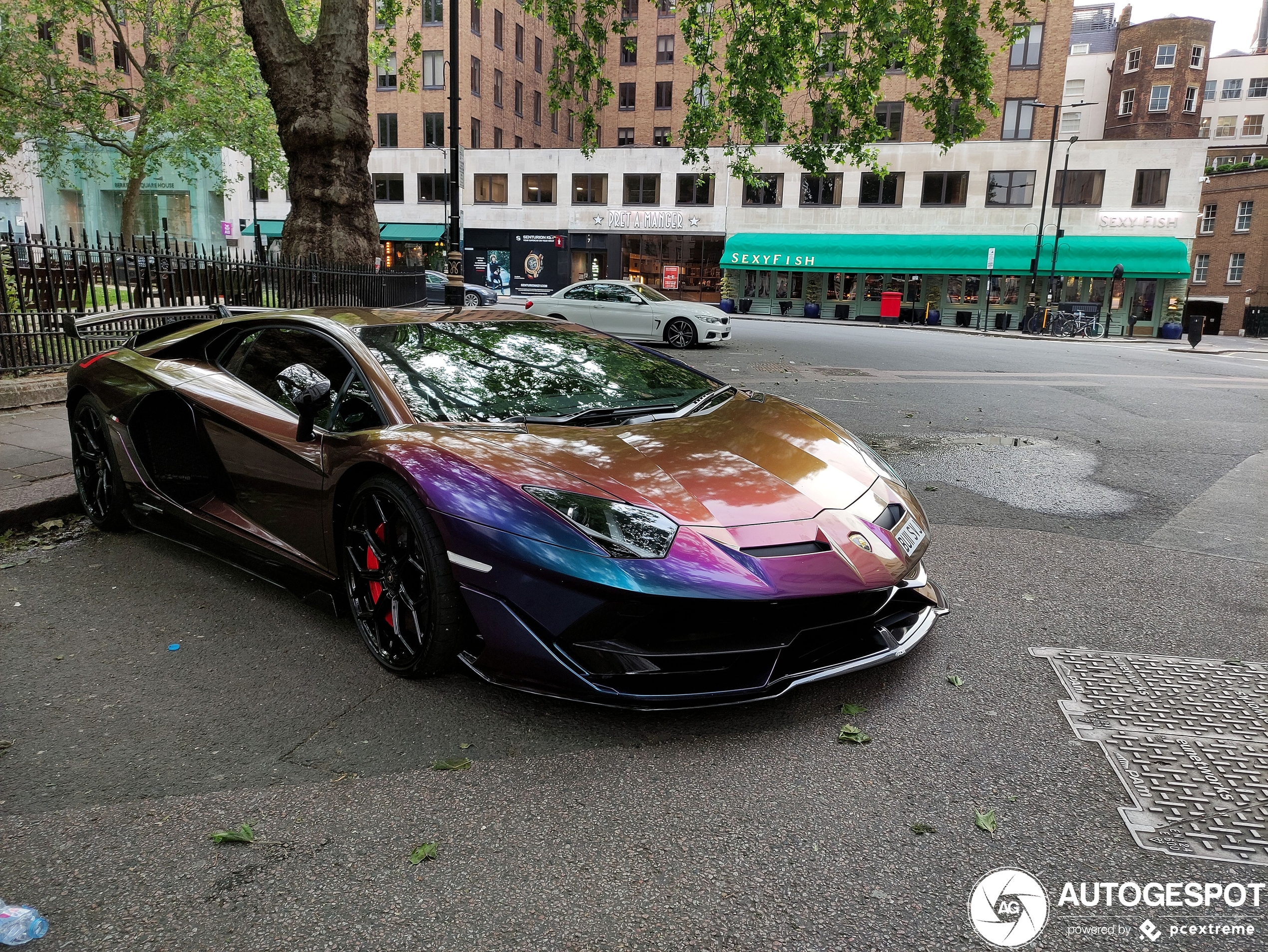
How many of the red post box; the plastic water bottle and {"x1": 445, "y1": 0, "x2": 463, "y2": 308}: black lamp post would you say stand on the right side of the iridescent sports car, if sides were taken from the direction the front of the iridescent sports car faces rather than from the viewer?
1

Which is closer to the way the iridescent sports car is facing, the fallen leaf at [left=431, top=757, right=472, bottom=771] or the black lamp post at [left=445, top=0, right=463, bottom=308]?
the fallen leaf

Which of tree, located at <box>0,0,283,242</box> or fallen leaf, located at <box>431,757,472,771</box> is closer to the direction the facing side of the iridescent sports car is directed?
the fallen leaf

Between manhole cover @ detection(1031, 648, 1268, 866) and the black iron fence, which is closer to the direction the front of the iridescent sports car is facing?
the manhole cover

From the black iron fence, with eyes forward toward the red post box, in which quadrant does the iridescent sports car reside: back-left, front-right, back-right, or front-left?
back-right

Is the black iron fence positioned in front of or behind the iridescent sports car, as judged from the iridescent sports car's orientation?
behind

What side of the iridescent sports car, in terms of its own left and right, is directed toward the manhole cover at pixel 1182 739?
front

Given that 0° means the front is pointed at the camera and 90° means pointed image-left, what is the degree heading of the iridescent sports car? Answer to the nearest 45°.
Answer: approximately 315°

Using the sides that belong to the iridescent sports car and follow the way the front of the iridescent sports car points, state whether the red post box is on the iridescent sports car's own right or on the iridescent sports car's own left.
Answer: on the iridescent sports car's own left

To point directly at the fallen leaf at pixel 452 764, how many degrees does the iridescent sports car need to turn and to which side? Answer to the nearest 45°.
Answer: approximately 45° to its right

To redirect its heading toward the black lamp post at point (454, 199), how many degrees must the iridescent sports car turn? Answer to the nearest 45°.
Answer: approximately 135° to its left

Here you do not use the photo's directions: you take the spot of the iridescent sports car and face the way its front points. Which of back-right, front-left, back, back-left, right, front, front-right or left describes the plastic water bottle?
right
